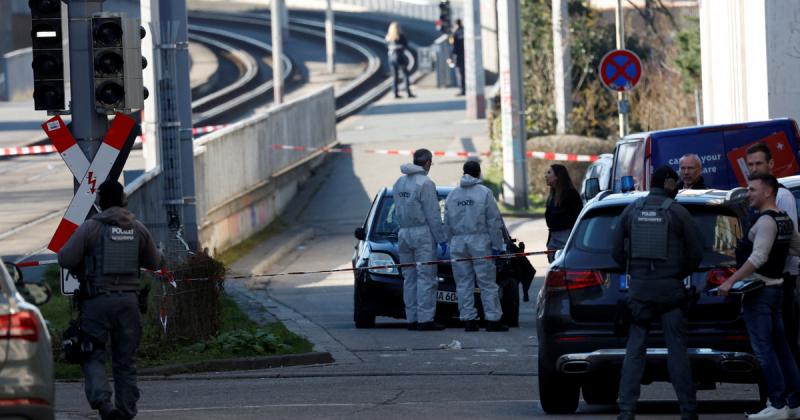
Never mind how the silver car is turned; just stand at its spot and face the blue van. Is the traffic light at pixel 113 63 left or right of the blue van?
left

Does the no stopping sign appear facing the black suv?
yes

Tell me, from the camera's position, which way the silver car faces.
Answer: facing away from the viewer

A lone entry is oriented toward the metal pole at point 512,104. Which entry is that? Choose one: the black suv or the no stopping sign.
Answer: the black suv

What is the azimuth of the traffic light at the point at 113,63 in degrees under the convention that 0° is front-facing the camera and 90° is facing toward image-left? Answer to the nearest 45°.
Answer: approximately 45°

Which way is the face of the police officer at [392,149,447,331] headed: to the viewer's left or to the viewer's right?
to the viewer's right

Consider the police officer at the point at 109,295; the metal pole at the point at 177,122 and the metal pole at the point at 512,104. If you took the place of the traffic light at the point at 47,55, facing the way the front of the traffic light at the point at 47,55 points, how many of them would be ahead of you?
1

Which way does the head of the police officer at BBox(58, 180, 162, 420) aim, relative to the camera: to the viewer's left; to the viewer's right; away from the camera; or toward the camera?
away from the camera

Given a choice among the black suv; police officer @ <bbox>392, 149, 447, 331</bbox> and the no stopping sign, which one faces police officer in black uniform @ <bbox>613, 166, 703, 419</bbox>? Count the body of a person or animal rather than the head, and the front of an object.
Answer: the no stopping sign

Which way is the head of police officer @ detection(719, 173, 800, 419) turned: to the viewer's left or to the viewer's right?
to the viewer's left

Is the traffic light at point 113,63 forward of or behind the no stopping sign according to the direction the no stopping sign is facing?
forward

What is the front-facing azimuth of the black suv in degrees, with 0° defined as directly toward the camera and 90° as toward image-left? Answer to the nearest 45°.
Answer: approximately 180°

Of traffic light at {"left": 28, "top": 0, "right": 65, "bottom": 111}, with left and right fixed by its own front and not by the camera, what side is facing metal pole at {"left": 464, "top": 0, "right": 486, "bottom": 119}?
back
